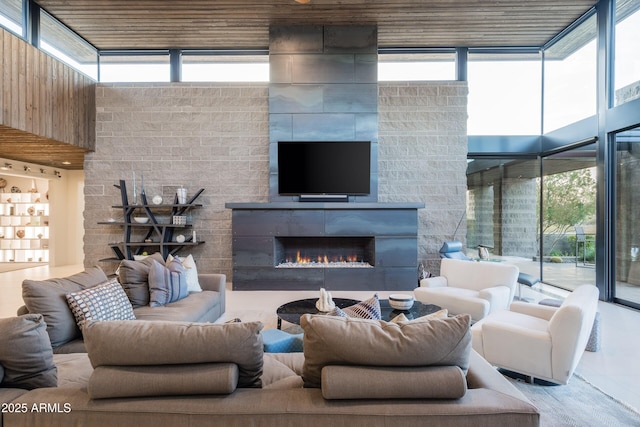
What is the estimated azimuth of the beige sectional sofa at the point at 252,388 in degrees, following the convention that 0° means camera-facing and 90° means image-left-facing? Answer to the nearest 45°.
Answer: approximately 180°

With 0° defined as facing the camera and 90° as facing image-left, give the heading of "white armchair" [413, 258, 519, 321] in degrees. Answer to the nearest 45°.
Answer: approximately 45°

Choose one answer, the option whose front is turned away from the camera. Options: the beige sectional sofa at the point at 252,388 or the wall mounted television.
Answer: the beige sectional sofa

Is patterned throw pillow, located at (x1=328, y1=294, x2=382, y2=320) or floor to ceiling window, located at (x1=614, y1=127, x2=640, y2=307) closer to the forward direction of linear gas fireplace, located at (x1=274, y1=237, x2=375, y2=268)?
the patterned throw pillow

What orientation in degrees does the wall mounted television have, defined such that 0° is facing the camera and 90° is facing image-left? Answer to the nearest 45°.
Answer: approximately 0°

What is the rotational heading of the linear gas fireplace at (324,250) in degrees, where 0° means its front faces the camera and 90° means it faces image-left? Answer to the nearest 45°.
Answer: approximately 0°

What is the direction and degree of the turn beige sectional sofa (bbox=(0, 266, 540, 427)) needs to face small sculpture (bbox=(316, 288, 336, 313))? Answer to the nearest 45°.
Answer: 0° — it already faces it
